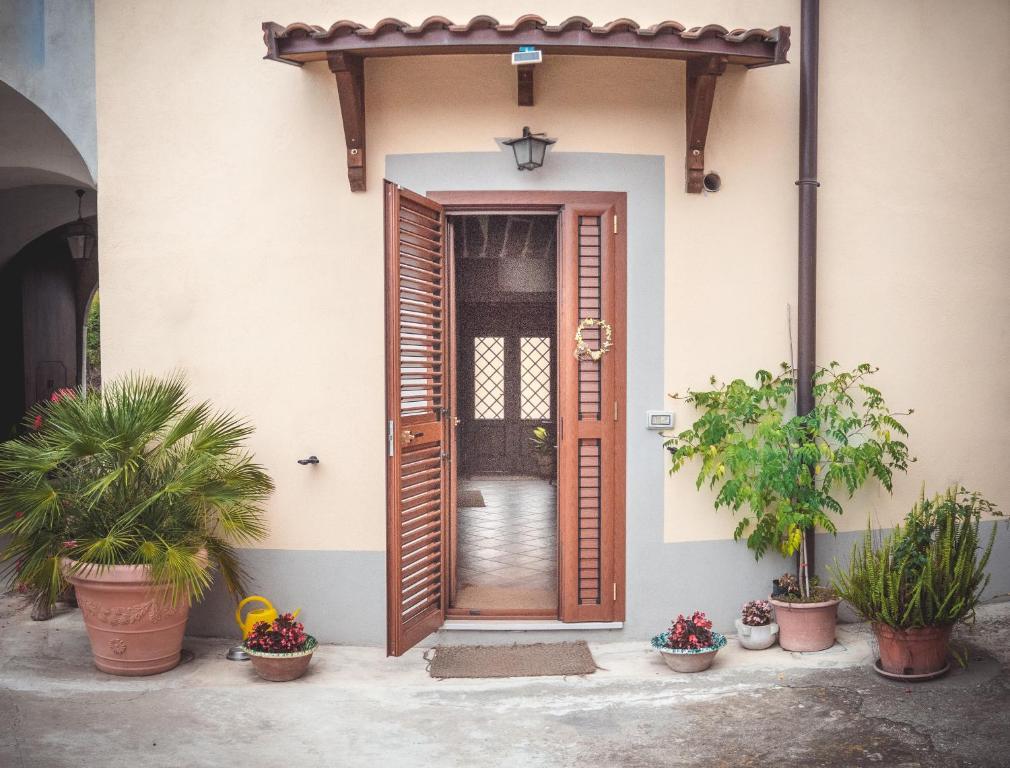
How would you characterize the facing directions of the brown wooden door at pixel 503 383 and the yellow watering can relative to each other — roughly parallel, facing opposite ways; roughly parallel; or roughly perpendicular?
roughly perpendicular

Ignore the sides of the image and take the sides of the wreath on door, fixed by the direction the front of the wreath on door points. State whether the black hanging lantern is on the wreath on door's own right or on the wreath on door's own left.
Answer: on the wreath on door's own right

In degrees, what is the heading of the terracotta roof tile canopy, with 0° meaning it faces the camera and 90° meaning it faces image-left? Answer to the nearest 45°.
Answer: approximately 0°

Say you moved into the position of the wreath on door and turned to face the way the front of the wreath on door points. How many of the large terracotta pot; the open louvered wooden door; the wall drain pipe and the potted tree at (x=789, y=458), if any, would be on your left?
2
